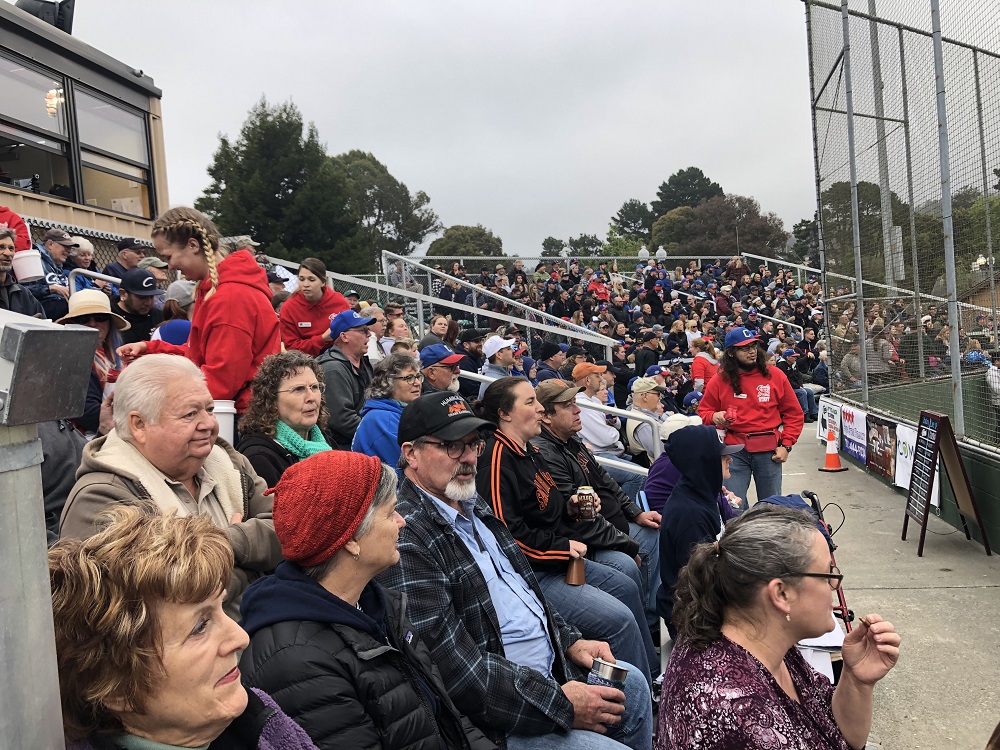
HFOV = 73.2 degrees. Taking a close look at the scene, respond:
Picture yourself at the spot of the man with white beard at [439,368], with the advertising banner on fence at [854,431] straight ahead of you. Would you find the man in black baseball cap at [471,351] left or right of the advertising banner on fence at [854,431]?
left

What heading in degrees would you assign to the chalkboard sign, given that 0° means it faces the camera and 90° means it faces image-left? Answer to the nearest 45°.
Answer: approximately 90°

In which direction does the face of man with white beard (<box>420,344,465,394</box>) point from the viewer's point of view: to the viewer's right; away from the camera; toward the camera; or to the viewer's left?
to the viewer's right

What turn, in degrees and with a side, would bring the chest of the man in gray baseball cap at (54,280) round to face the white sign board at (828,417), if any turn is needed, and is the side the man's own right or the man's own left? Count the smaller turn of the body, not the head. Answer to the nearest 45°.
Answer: approximately 45° to the man's own left

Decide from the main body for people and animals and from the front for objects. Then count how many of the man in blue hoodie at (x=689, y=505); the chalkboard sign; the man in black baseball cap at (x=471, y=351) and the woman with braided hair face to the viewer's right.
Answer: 2

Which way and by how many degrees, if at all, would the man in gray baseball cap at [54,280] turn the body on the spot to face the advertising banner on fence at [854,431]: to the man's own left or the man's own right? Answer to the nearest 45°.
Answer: approximately 45° to the man's own left

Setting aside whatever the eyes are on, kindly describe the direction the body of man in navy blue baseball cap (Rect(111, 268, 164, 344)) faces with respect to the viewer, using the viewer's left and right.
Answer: facing the viewer and to the right of the viewer

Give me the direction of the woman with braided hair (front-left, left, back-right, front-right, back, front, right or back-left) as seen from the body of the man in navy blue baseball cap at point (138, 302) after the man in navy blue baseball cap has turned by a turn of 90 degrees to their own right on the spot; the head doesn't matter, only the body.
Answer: front-left
